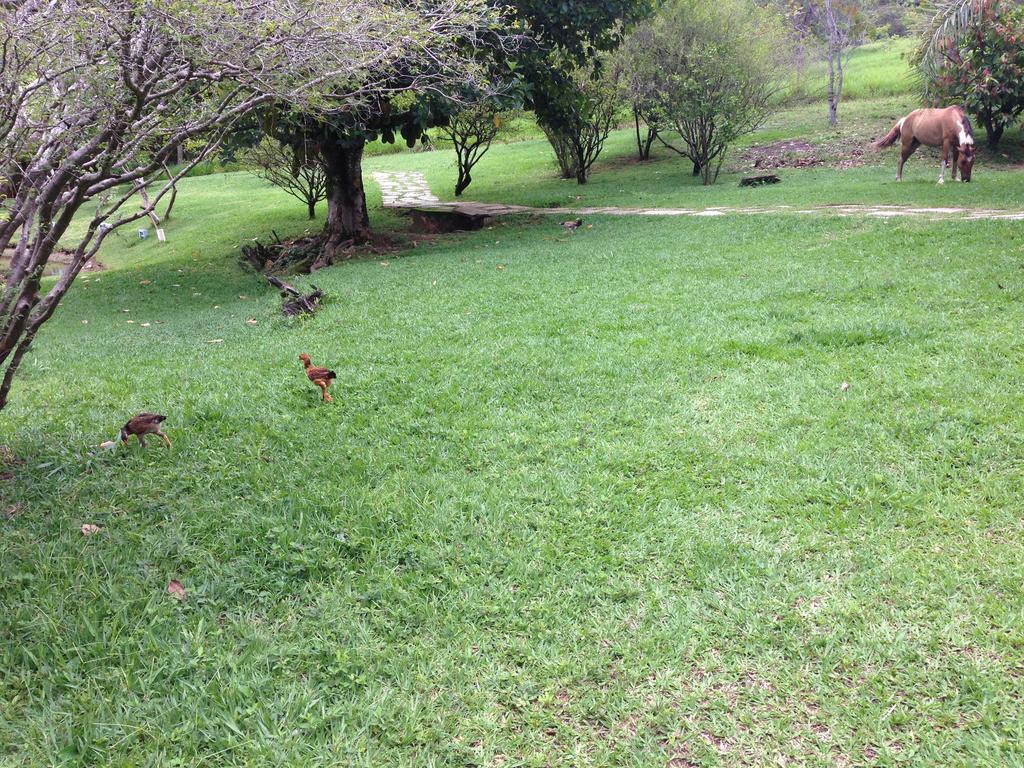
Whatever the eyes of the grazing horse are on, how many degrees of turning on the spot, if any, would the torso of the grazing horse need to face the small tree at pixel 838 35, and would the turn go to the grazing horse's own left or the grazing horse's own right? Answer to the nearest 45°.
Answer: approximately 135° to the grazing horse's own left

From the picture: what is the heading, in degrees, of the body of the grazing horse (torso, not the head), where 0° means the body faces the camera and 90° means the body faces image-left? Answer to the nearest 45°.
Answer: approximately 315°

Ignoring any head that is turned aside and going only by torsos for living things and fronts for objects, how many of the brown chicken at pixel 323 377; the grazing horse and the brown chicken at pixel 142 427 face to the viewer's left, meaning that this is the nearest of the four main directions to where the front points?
2

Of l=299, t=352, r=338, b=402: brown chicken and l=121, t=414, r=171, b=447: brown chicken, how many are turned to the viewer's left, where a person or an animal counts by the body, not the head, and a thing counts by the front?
2

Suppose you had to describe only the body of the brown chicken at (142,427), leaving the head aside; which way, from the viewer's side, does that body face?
to the viewer's left

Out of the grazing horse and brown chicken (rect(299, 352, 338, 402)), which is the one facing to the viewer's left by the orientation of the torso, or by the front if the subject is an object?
the brown chicken

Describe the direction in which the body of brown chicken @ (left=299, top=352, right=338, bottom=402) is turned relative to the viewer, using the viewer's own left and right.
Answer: facing to the left of the viewer

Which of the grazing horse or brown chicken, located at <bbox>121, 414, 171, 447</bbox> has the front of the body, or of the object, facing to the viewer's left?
the brown chicken
